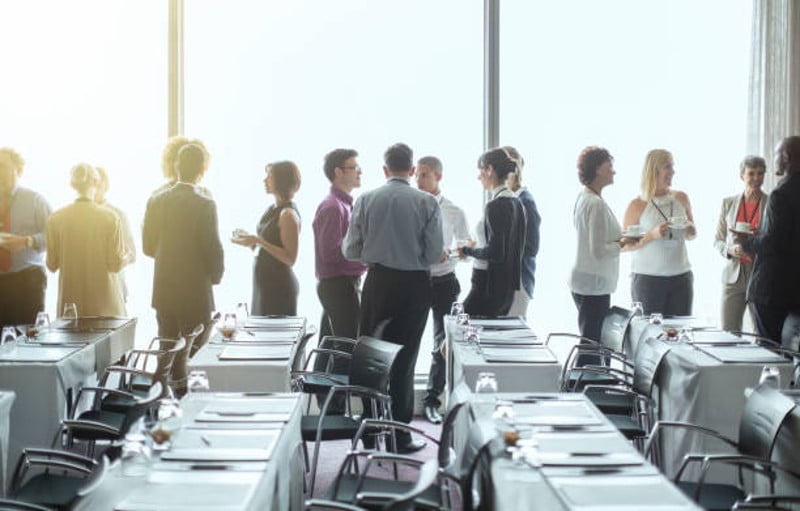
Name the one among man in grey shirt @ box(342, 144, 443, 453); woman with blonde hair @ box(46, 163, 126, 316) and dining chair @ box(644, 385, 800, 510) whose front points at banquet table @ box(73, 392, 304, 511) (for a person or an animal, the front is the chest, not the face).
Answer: the dining chair

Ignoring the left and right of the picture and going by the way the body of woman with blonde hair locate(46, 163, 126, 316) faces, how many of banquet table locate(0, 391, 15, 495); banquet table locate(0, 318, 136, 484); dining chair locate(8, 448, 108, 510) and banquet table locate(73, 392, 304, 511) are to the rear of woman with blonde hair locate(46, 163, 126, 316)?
4

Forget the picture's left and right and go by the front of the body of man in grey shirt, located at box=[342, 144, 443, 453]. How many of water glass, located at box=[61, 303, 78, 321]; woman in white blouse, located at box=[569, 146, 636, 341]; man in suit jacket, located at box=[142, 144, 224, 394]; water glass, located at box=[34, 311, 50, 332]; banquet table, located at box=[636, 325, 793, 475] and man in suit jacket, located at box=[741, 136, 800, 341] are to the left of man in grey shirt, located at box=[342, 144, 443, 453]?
3

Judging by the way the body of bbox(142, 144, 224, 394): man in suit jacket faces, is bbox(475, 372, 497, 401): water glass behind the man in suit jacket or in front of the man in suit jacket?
behind

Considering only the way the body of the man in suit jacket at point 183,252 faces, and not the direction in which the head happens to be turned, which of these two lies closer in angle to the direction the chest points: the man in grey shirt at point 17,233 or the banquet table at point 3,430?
the man in grey shirt

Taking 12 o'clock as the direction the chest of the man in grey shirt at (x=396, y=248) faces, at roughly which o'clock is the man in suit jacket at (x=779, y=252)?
The man in suit jacket is roughly at 3 o'clock from the man in grey shirt.

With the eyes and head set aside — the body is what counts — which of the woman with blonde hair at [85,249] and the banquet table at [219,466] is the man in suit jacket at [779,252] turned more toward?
the woman with blonde hair

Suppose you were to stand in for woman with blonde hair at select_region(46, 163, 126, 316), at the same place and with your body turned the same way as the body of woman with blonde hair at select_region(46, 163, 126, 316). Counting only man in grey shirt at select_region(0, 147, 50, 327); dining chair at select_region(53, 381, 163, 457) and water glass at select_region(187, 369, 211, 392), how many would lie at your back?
2

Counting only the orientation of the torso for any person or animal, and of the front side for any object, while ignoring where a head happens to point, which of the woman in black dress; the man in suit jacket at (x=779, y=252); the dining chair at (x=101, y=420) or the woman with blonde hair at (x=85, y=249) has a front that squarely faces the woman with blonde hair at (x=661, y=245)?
the man in suit jacket

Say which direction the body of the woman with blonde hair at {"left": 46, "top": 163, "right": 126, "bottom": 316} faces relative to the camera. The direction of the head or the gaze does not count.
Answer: away from the camera

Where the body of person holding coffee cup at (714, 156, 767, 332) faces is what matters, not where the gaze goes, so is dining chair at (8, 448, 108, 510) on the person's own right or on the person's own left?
on the person's own right

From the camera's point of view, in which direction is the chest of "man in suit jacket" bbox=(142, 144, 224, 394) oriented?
away from the camera

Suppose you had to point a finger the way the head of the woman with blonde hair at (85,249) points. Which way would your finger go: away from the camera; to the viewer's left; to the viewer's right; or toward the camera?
away from the camera

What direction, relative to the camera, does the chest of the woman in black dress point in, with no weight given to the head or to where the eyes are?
to the viewer's left

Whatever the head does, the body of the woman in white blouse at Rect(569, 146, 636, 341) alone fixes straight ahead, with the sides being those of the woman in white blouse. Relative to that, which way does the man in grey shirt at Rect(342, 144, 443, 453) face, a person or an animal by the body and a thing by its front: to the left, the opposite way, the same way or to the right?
to the left
